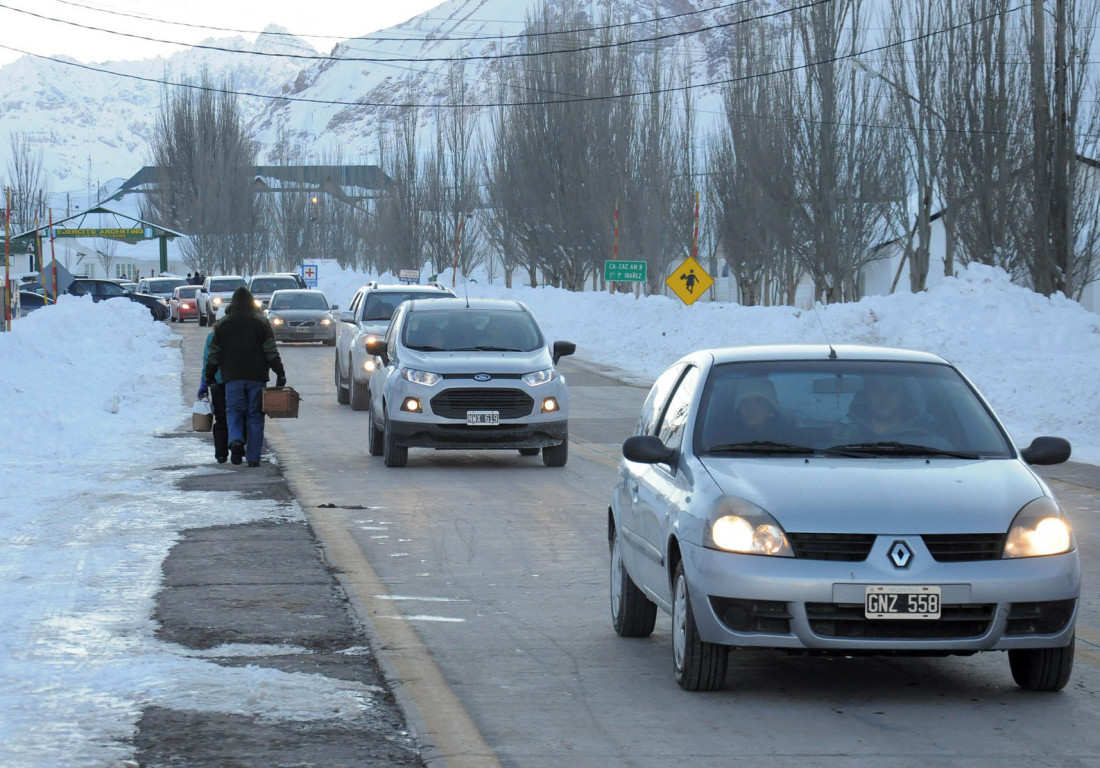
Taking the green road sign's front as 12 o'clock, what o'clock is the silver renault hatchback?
The silver renault hatchback is roughly at 12 o'clock from the green road sign.

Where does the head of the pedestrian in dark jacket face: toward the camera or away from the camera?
away from the camera

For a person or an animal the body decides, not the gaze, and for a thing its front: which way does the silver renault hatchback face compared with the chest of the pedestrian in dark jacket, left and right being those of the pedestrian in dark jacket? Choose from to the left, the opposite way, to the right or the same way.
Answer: the opposite way

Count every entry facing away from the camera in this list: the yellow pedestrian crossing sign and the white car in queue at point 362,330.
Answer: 0

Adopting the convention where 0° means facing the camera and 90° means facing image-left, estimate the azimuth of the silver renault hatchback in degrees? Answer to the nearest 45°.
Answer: approximately 0°

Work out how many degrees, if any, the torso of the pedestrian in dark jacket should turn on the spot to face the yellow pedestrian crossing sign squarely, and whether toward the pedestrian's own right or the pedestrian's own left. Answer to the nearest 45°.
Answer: approximately 45° to the pedestrian's own right

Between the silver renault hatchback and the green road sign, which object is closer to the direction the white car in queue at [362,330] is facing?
the silver renault hatchback

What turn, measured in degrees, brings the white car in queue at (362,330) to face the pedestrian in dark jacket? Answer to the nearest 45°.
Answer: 0° — it already faces them

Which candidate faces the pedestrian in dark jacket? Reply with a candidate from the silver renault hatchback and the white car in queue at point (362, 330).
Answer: the white car in queue

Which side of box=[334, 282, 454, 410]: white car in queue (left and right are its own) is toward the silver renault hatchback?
front

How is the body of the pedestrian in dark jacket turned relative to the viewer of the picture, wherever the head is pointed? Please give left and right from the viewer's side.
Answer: facing away from the viewer

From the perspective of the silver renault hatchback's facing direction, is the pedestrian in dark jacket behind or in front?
behind
